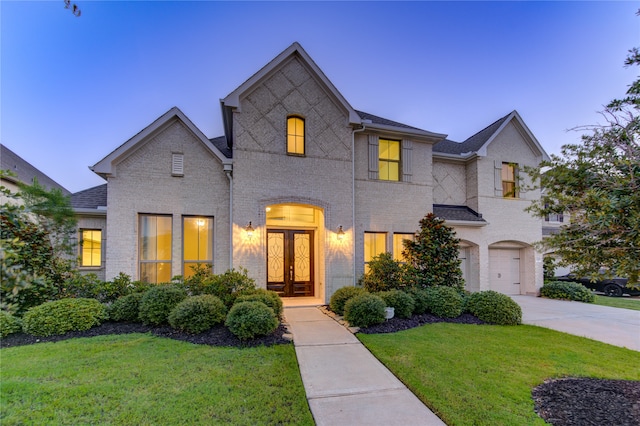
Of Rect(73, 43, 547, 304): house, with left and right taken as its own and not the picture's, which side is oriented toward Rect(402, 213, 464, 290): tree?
front

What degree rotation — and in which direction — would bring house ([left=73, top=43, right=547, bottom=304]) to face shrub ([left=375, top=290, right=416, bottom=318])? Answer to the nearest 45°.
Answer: approximately 45° to its left

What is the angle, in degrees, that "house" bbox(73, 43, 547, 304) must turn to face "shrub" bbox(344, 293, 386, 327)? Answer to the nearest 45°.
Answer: approximately 45° to its left

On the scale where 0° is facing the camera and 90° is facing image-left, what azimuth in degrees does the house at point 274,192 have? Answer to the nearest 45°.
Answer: approximately 0°
